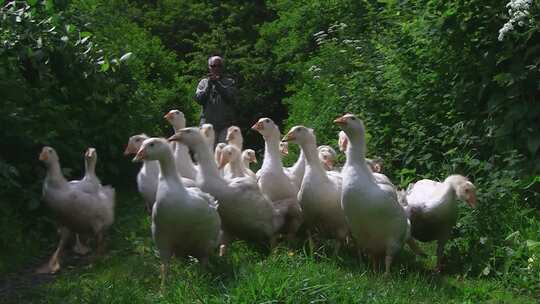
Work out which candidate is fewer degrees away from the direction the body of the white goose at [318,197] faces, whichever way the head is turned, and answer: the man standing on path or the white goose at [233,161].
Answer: the white goose

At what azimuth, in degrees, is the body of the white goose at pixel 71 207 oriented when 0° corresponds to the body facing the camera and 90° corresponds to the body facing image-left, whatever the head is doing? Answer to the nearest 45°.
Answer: approximately 45°

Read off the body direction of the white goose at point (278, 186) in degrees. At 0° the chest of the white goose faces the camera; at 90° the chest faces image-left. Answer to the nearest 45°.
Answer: approximately 45°

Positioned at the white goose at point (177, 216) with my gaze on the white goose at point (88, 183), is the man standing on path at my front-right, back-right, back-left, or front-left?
front-right

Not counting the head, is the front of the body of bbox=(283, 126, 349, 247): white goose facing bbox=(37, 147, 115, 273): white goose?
no

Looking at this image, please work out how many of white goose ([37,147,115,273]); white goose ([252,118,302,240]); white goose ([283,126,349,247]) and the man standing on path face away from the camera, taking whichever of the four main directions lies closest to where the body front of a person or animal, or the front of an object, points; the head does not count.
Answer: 0

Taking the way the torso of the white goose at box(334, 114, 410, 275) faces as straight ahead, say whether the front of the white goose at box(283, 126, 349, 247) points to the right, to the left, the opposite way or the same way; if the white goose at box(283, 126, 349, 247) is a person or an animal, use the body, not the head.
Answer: the same way

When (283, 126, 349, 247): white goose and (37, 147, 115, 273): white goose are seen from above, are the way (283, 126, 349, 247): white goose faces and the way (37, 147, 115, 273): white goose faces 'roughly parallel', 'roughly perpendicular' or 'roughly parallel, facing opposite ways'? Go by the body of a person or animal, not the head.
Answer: roughly parallel

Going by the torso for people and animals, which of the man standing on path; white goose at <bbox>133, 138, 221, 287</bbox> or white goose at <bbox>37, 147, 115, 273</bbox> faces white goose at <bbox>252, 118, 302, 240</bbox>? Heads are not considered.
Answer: the man standing on path

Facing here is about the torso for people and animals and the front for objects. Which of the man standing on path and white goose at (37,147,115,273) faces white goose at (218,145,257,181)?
the man standing on path

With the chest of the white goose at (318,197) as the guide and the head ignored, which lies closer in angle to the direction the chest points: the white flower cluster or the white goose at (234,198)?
the white goose

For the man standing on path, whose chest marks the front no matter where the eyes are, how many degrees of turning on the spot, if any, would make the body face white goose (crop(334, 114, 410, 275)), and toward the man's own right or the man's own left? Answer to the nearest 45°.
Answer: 0° — they already face it

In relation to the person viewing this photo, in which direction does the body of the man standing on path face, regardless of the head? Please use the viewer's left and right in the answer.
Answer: facing the viewer

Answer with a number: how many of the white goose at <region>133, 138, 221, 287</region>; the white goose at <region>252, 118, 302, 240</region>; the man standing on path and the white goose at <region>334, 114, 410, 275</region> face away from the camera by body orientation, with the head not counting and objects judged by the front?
0

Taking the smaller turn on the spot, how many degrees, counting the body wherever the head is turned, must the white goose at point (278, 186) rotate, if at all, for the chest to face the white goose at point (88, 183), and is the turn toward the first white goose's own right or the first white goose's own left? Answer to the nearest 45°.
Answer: approximately 45° to the first white goose's own right

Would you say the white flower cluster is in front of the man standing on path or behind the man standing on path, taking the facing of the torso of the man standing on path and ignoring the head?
in front

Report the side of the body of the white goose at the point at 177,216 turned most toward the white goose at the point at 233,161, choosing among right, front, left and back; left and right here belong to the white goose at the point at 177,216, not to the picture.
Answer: back

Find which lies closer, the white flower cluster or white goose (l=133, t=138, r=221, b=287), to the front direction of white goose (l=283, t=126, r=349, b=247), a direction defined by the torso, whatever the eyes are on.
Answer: the white goose

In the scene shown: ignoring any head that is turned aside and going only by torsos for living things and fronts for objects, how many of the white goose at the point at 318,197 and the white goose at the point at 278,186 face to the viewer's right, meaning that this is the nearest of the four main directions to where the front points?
0

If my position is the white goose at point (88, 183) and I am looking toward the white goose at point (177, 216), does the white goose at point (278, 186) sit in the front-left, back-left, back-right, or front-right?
front-left

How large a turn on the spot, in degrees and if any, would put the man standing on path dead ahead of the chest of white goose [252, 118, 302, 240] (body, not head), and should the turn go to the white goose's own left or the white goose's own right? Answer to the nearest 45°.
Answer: approximately 135° to the white goose's own right

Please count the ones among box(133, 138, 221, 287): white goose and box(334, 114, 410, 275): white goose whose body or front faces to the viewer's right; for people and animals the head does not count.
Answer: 0
